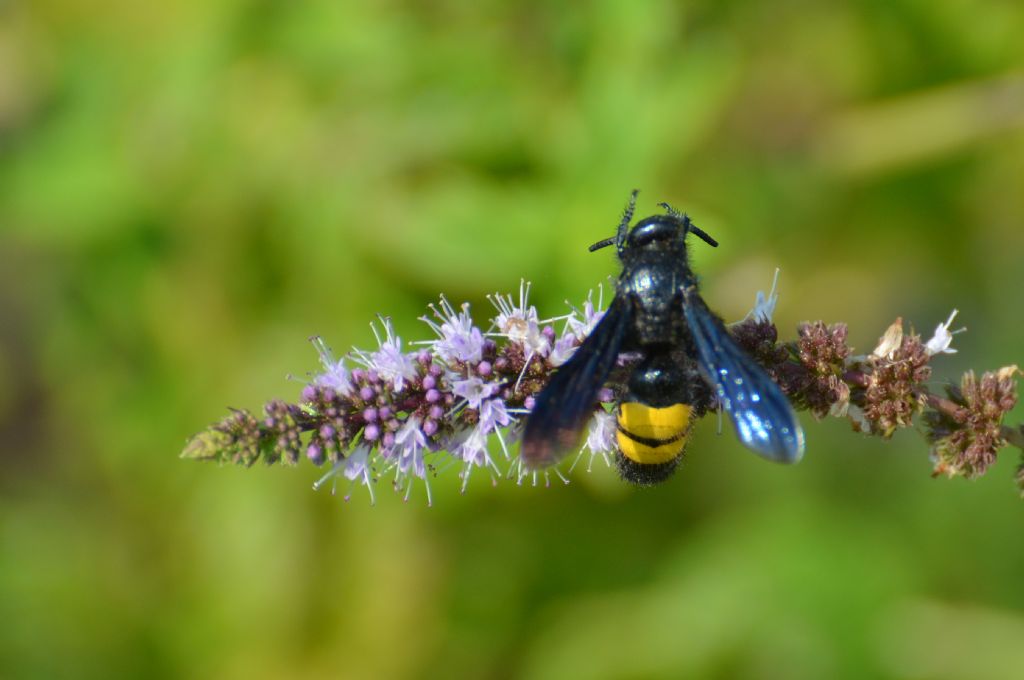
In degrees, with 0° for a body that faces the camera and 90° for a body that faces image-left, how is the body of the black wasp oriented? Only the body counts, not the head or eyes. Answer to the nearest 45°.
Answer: approximately 180°
